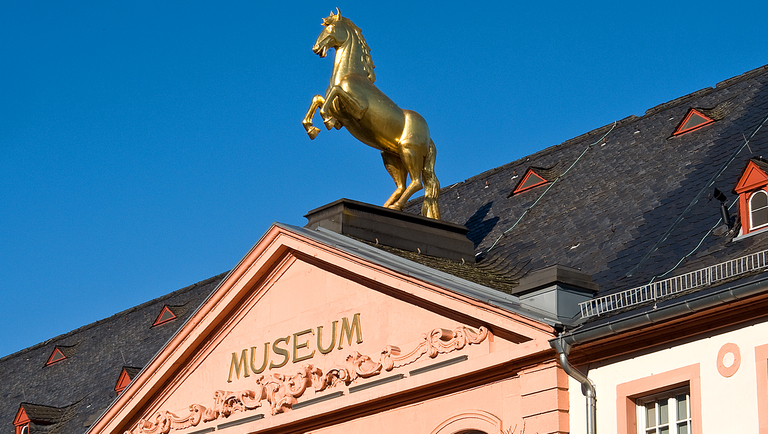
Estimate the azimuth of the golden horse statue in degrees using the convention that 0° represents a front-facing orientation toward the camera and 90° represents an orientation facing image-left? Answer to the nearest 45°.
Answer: approximately 90°
